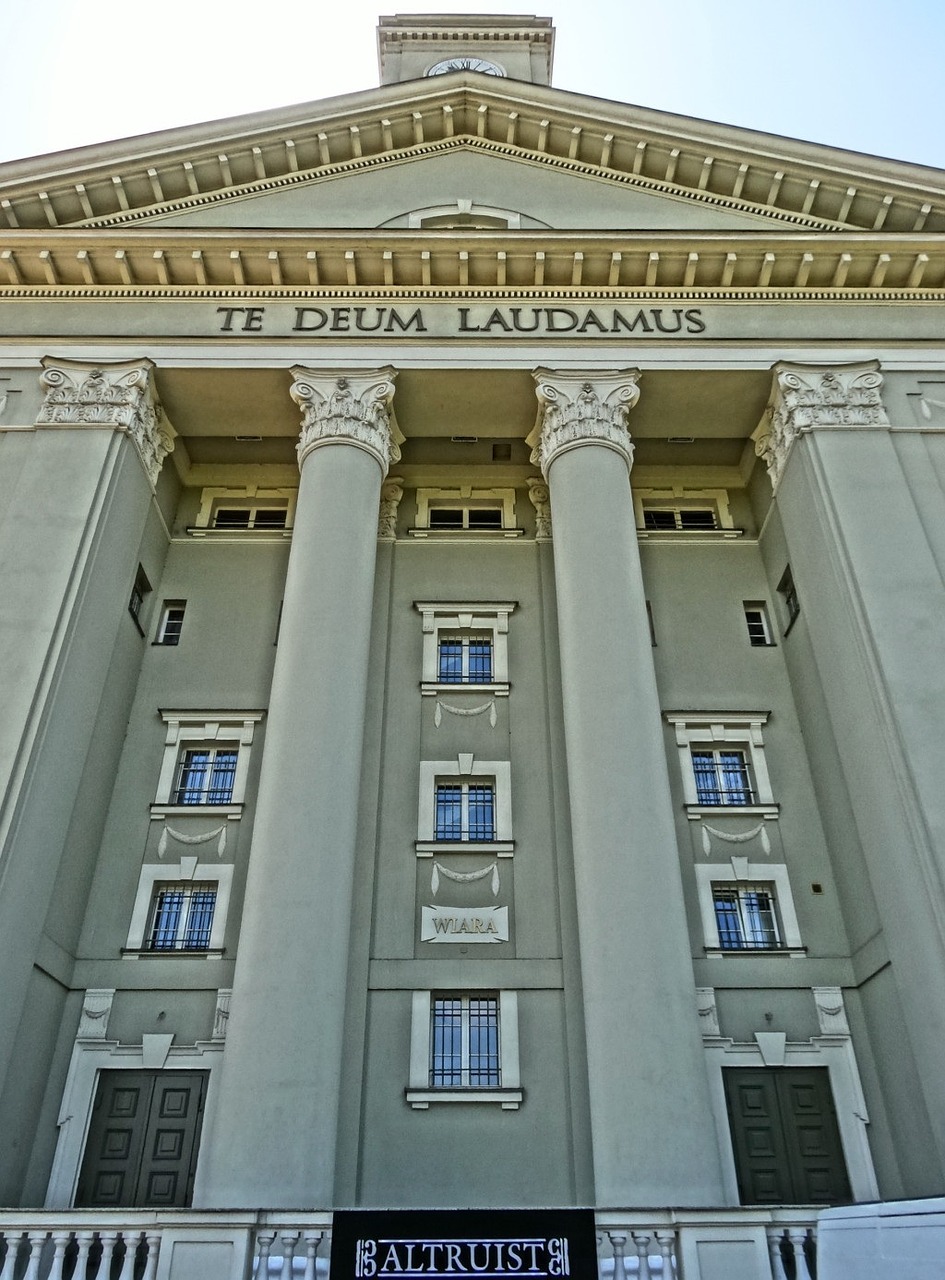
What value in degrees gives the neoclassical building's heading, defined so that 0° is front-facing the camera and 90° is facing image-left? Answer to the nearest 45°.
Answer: approximately 0°
